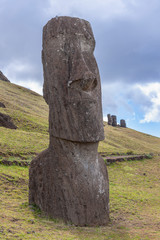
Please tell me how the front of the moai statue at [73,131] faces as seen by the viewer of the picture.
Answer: facing the viewer and to the right of the viewer
